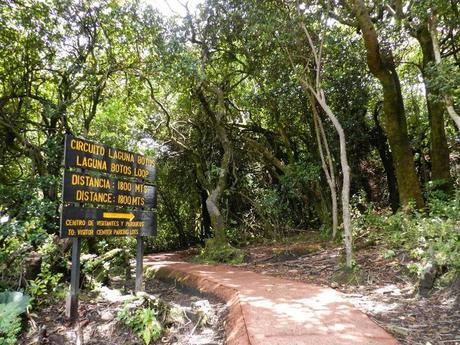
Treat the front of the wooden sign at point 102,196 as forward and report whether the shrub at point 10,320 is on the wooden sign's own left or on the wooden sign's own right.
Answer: on the wooden sign's own right

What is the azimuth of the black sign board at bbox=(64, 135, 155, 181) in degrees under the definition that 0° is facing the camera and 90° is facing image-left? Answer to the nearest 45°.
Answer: approximately 315°

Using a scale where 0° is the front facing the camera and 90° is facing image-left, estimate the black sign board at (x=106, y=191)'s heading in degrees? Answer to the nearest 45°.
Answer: approximately 315°

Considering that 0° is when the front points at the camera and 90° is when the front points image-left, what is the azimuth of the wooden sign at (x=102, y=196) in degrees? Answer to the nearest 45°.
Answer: approximately 315°
